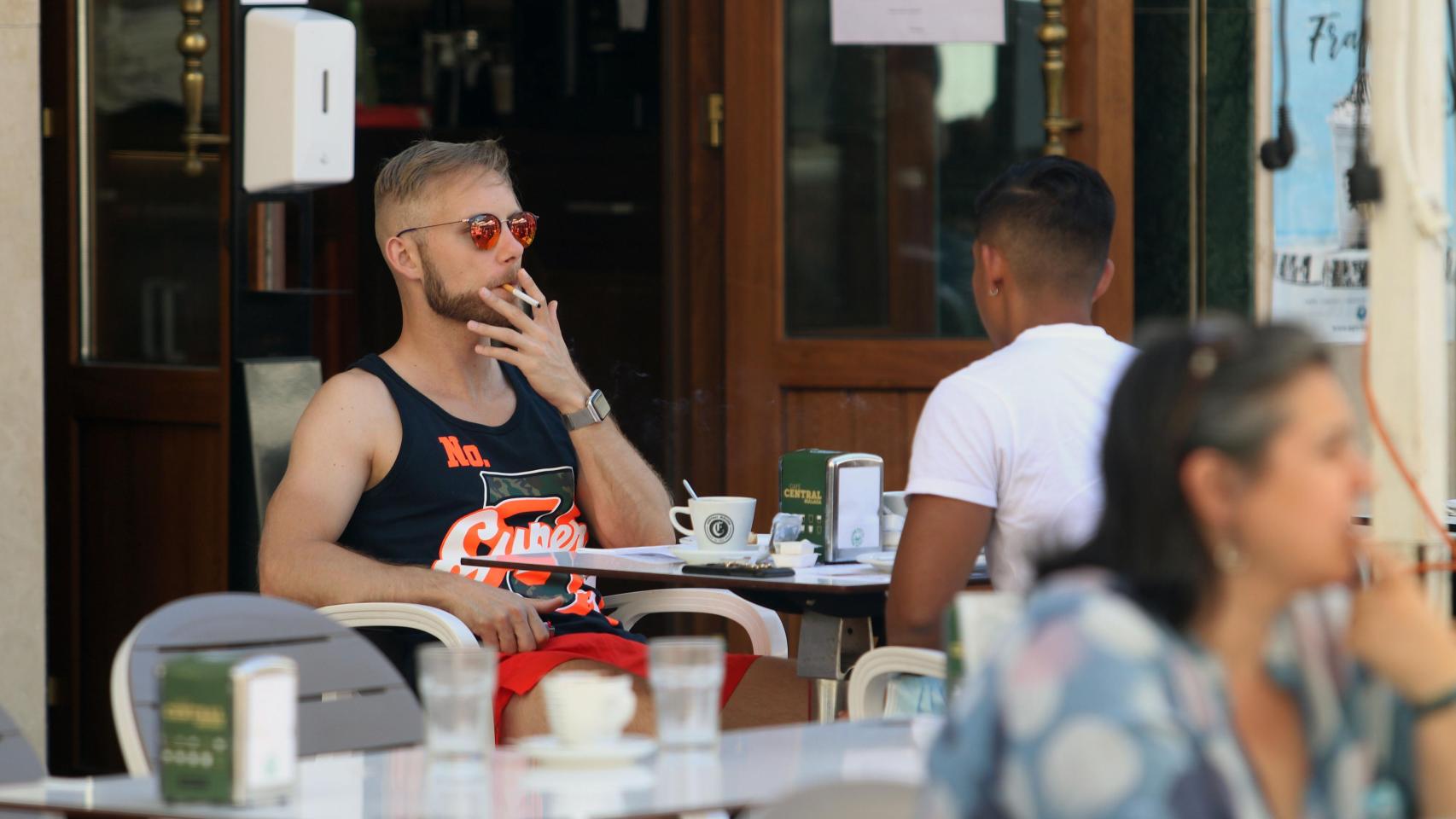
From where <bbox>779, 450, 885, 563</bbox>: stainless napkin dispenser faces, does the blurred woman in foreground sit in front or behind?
in front

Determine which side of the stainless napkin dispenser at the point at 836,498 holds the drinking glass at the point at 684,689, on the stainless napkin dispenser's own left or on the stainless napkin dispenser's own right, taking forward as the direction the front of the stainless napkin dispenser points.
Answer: on the stainless napkin dispenser's own right

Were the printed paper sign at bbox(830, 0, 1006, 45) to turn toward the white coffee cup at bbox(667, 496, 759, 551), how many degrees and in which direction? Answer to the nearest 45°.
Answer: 0° — it already faces it

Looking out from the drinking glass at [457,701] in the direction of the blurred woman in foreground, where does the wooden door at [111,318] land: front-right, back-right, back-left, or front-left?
back-left

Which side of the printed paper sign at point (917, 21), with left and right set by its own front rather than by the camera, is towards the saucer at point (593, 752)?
front

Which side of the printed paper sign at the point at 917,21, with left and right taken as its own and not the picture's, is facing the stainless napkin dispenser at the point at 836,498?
front

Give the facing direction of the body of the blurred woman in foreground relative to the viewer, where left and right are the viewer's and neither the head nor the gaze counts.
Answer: facing the viewer and to the right of the viewer

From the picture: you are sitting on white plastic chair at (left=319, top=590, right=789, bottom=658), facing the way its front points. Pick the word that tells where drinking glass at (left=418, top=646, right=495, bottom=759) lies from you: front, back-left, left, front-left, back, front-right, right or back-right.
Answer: front-right

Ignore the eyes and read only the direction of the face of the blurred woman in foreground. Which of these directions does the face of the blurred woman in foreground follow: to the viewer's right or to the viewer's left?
to the viewer's right

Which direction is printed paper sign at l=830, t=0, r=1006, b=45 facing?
toward the camera

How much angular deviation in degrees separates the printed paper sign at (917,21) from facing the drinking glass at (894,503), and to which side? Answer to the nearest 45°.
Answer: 0° — it already faces it

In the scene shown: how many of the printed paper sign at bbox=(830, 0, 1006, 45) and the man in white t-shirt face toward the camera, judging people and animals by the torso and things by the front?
1

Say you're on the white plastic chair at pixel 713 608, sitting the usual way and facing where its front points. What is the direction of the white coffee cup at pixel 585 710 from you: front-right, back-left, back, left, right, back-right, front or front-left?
front-right

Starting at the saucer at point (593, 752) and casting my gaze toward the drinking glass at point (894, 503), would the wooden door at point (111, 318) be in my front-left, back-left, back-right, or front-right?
front-left
